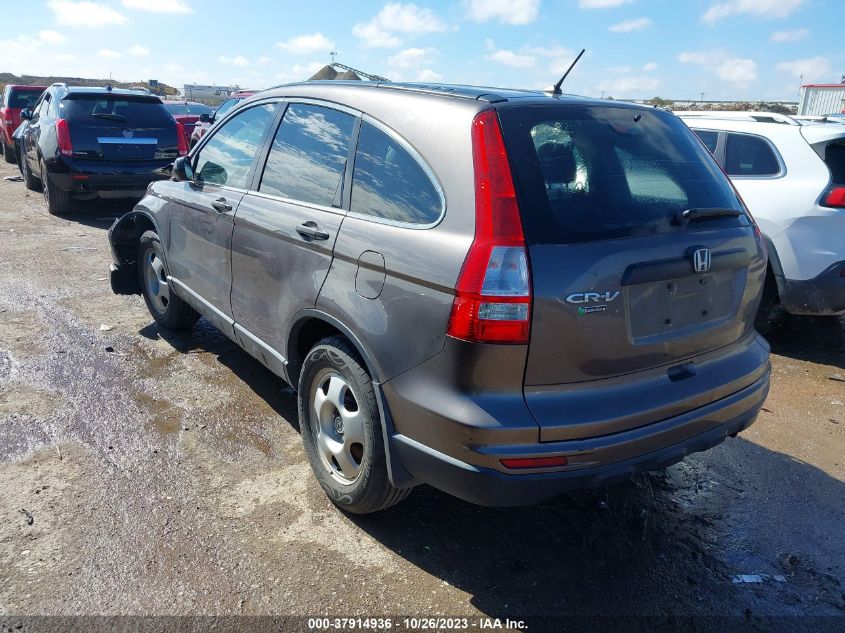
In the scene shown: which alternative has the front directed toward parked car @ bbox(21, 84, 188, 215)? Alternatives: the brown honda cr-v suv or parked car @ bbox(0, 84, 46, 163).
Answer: the brown honda cr-v suv

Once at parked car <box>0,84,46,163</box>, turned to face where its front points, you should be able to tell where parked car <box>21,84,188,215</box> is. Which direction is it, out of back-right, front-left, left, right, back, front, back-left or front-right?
back

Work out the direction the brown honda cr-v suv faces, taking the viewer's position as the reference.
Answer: facing away from the viewer and to the left of the viewer

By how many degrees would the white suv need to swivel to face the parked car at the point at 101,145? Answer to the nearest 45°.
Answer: approximately 45° to its left

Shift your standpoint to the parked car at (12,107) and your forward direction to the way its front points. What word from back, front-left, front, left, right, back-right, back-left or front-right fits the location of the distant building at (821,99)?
right

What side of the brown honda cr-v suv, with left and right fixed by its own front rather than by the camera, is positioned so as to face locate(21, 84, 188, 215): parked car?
front

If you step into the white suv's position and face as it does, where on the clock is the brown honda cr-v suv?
The brown honda cr-v suv is roughly at 8 o'clock from the white suv.

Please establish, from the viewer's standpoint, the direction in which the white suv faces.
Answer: facing away from the viewer and to the left of the viewer

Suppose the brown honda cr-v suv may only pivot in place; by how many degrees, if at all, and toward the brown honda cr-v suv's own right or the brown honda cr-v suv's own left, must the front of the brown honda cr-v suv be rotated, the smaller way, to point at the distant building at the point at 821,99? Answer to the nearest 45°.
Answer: approximately 90° to the brown honda cr-v suv's own right

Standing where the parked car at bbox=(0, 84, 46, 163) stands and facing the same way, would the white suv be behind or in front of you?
behind

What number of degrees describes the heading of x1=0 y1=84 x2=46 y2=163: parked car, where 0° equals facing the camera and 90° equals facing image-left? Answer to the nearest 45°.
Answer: approximately 180°

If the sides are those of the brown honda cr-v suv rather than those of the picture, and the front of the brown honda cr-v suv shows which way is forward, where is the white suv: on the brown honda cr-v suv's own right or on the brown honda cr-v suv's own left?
on the brown honda cr-v suv's own right
